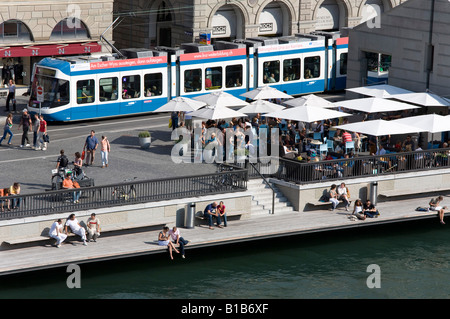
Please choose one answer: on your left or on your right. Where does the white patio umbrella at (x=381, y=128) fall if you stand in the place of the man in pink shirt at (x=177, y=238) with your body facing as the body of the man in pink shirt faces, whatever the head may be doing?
on your left

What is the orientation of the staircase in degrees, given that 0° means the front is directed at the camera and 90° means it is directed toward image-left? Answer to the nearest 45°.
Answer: approximately 0°

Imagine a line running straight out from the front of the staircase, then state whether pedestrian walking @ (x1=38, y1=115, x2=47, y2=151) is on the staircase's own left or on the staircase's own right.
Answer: on the staircase's own right

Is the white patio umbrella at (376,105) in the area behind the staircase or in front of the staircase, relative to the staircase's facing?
behind

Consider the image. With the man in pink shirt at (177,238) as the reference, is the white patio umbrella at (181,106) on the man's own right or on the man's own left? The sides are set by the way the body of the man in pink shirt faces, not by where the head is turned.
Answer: on the man's own left

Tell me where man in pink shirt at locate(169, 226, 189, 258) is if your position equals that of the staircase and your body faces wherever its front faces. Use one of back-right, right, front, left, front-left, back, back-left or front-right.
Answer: front-right

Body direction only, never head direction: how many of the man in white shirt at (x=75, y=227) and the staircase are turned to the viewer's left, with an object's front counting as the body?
0

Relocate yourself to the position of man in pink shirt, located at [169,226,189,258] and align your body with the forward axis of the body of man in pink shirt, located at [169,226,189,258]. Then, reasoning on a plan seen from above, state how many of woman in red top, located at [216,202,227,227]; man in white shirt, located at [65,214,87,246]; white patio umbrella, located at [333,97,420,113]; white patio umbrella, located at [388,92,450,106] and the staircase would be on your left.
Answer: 4

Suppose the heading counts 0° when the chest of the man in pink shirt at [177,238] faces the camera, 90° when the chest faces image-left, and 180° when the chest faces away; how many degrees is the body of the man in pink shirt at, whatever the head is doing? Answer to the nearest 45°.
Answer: approximately 315°

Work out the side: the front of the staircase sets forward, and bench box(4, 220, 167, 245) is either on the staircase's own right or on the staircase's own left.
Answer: on the staircase's own right

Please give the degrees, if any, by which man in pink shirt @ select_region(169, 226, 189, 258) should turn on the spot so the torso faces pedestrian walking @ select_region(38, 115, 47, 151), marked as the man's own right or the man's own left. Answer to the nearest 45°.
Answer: approximately 180°
